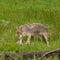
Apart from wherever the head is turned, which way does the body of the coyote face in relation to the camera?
to the viewer's left
